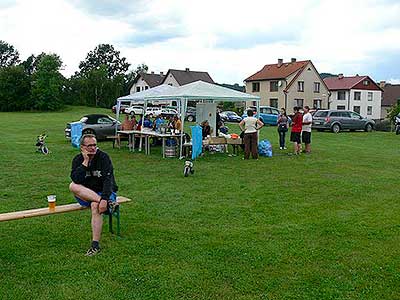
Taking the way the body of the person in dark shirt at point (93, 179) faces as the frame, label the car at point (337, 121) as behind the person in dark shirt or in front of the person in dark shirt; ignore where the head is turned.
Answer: behind

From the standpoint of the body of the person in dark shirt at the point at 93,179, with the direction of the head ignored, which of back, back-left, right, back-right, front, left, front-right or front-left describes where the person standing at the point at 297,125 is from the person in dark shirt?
back-left

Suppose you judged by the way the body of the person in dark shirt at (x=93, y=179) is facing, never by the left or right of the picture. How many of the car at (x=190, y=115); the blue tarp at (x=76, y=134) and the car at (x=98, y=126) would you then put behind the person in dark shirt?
3

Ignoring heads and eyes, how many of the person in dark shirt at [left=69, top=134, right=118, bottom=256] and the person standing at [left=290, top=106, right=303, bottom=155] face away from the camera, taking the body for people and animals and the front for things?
1

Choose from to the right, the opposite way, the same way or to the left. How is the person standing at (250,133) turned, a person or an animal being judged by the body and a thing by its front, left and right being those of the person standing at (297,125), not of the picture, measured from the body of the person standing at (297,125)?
to the right

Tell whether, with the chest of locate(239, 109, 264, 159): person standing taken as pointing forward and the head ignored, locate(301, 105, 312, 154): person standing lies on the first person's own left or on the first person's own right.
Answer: on the first person's own right

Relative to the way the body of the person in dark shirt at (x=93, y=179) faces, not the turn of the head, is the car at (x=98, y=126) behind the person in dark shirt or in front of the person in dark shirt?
behind

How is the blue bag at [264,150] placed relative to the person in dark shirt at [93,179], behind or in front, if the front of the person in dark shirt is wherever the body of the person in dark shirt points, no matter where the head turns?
behind

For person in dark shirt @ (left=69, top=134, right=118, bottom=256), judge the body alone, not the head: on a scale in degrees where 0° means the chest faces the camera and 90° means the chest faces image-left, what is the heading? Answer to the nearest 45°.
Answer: approximately 0°
